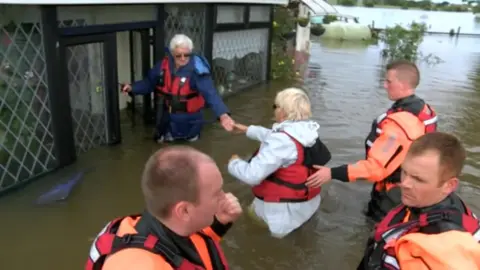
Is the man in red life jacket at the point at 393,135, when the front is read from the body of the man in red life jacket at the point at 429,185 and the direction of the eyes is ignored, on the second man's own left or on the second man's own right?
on the second man's own right

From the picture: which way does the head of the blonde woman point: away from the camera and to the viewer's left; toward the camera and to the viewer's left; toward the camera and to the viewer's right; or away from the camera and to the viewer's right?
away from the camera and to the viewer's left

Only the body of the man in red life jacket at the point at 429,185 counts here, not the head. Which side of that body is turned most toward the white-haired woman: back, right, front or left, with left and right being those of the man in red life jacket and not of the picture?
right

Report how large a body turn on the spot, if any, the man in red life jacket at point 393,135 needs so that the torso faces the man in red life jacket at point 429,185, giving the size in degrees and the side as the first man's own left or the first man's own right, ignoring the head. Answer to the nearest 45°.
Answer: approximately 90° to the first man's own left

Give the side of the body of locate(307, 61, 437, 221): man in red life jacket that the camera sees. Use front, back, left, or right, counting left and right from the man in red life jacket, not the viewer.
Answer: left

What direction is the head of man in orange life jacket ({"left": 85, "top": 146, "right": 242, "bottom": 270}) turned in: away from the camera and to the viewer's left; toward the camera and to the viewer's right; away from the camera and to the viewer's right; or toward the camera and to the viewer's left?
away from the camera and to the viewer's right

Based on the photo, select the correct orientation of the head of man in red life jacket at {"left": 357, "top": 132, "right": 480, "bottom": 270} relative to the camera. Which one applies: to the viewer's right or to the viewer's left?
to the viewer's left

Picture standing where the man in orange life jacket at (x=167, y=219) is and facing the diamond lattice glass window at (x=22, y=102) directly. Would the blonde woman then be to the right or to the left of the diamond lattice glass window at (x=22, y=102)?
right

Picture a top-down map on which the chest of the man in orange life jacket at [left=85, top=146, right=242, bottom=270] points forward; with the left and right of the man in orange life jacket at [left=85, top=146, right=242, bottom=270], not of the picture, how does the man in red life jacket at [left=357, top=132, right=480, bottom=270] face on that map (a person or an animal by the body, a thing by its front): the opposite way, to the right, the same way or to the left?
the opposite way

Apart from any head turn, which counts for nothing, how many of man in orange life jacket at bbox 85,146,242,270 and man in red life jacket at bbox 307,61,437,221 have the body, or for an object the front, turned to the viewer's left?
1

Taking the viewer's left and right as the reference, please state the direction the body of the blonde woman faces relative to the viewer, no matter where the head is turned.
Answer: facing away from the viewer and to the left of the viewer
